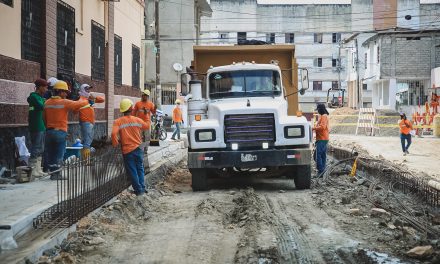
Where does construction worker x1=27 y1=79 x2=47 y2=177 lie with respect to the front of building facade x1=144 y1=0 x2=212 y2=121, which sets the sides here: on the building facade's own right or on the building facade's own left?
on the building facade's own right

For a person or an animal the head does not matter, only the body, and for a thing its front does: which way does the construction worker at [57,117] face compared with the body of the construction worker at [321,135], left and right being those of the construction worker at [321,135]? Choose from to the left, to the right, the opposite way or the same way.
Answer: to the right

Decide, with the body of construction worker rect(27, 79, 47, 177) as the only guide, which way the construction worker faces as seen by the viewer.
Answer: to the viewer's right

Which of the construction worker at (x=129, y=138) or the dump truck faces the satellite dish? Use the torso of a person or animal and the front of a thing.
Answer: the construction worker

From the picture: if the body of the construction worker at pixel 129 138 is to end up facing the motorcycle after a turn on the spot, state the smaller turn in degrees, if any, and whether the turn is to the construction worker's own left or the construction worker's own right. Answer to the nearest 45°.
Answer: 0° — they already face it

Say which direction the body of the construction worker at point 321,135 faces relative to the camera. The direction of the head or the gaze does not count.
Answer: to the viewer's left

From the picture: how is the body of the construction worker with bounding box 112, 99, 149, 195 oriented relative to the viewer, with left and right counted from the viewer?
facing away from the viewer

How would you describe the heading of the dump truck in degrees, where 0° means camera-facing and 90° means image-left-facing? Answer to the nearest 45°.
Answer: approximately 0°
